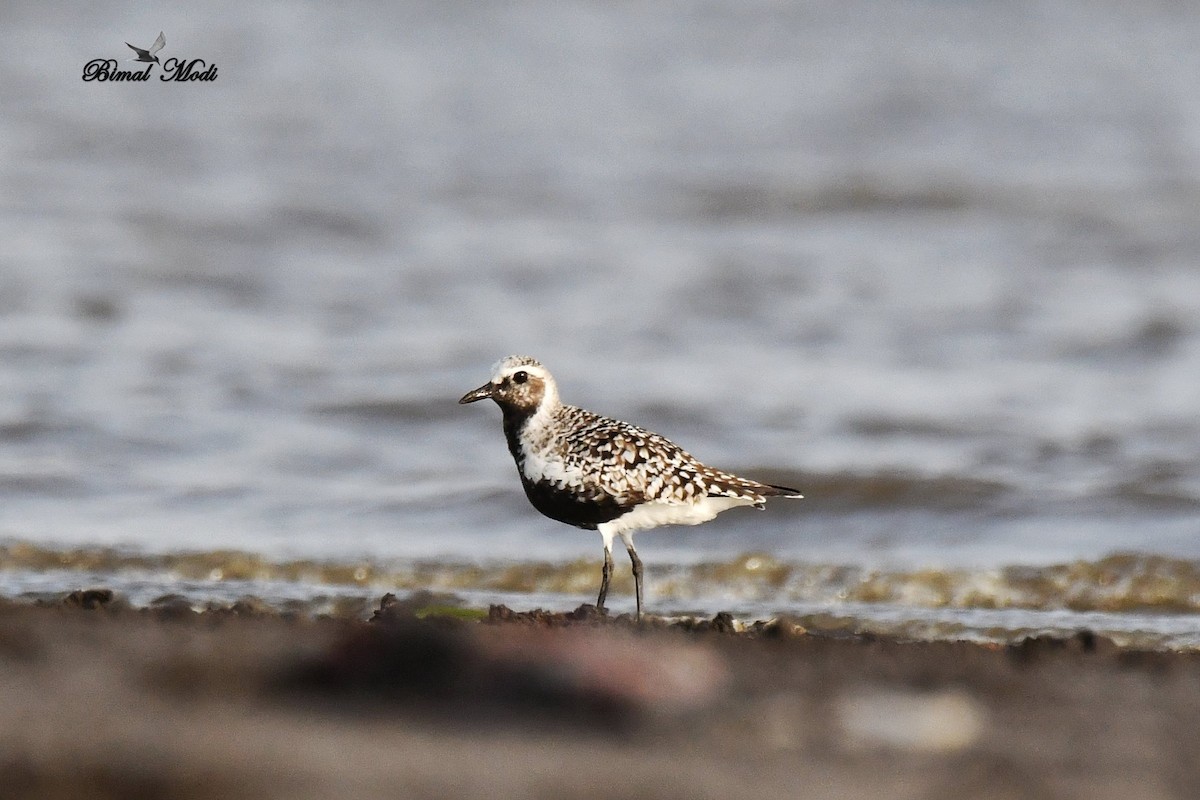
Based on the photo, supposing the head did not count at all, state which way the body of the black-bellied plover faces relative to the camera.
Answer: to the viewer's left
